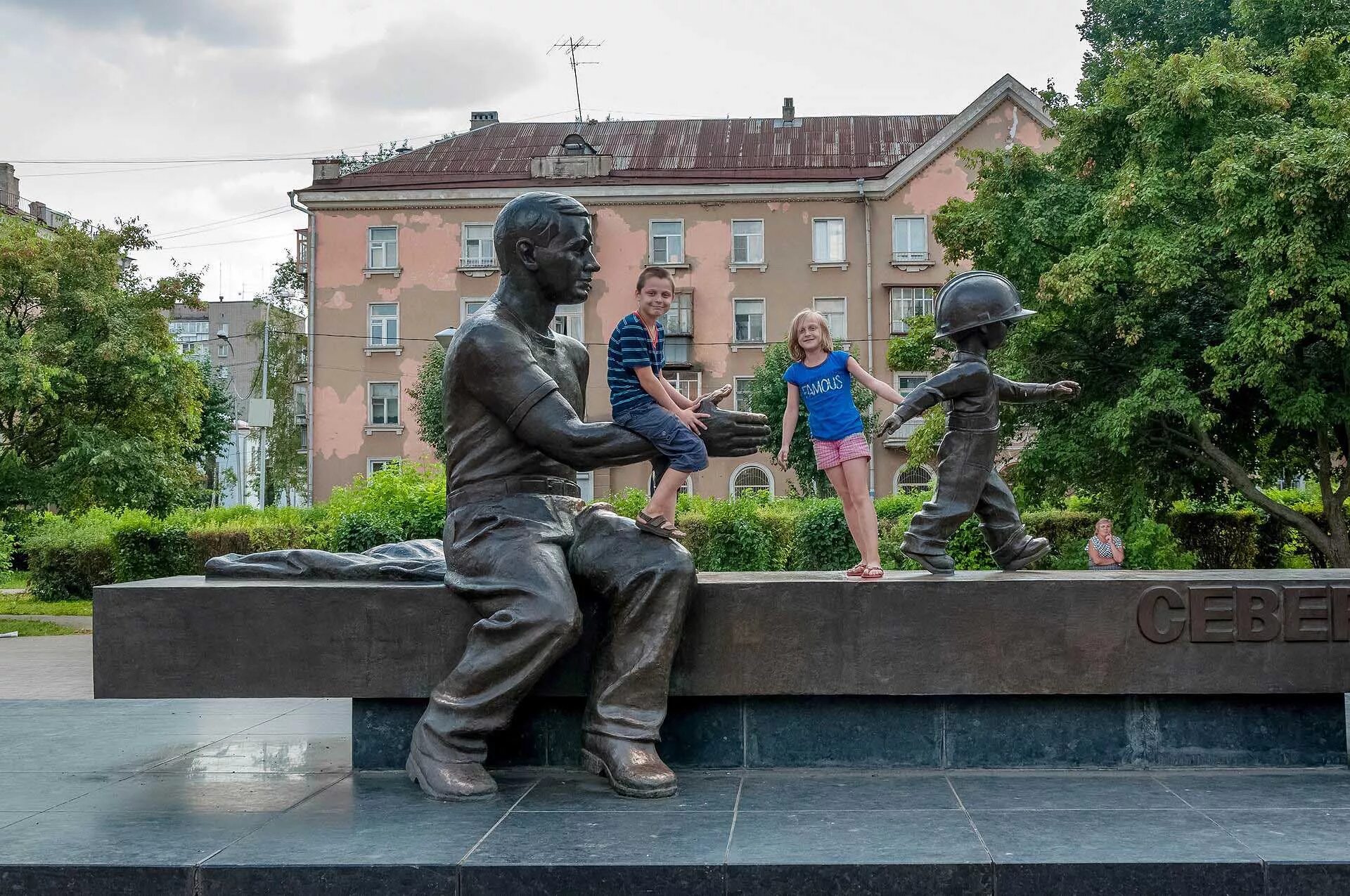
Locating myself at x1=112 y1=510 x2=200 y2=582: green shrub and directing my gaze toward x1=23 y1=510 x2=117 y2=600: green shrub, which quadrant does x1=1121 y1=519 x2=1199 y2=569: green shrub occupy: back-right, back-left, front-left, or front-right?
back-right

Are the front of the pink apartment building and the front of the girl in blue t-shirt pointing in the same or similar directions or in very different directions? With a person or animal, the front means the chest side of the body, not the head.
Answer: same or similar directions

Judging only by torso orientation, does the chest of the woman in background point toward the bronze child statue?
yes

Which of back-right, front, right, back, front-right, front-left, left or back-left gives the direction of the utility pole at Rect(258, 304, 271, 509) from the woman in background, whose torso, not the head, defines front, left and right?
back-right

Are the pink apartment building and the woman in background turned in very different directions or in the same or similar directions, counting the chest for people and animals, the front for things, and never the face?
same or similar directions

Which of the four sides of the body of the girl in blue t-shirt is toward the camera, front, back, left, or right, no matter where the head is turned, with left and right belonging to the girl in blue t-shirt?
front

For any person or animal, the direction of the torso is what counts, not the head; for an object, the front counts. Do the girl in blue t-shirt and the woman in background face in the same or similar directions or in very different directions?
same or similar directions

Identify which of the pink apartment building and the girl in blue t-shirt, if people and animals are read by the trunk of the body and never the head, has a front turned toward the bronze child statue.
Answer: the pink apartment building

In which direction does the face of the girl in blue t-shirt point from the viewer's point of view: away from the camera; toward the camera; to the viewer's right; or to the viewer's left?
toward the camera

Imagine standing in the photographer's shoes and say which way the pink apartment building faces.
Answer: facing the viewer

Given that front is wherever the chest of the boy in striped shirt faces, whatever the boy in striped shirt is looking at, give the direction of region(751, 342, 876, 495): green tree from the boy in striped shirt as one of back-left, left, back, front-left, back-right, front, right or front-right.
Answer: back-left

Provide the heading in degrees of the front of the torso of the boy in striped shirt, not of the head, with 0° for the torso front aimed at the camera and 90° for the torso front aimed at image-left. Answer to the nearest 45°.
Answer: approximately 315°

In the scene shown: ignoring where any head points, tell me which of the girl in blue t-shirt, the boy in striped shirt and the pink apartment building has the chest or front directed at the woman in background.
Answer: the pink apartment building

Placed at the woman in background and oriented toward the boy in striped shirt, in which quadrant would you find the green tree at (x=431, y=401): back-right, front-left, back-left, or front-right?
back-right

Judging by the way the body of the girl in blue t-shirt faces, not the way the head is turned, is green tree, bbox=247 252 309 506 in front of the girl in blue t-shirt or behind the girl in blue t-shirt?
behind
